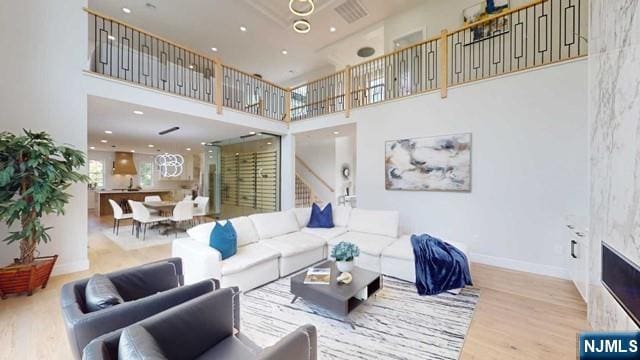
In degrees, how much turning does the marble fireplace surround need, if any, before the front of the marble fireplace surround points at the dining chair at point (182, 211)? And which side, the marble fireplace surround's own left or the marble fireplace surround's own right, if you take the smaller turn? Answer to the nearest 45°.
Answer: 0° — it already faces it

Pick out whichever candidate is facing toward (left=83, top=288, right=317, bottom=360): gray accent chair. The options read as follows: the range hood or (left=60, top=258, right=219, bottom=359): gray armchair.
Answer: the range hood

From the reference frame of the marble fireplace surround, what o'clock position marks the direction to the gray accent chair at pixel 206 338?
The gray accent chair is roughly at 10 o'clock from the marble fireplace surround.

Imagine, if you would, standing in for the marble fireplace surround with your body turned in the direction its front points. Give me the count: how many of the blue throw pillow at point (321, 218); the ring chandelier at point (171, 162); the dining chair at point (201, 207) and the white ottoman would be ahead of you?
4

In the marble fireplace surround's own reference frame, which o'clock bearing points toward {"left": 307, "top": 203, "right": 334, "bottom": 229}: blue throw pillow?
The blue throw pillow is roughly at 12 o'clock from the marble fireplace surround.

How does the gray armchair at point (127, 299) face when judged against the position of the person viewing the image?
facing away from the viewer and to the right of the viewer

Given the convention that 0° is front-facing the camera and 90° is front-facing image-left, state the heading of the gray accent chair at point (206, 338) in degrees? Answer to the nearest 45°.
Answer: approximately 225°

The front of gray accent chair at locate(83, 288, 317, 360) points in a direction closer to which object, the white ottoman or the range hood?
the white ottoman

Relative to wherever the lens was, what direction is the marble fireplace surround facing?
facing to the left of the viewer
